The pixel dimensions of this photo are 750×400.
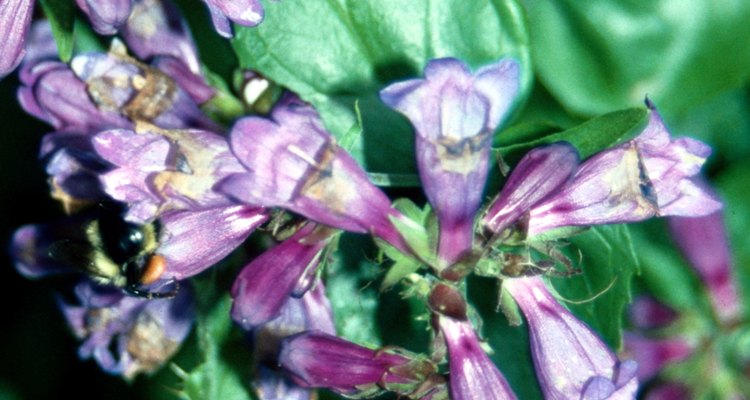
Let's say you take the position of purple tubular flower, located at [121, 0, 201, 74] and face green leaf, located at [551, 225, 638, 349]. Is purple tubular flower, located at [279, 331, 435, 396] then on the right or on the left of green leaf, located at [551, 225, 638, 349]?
right

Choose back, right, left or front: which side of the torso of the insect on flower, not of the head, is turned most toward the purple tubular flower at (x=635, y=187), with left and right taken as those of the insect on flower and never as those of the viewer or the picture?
front

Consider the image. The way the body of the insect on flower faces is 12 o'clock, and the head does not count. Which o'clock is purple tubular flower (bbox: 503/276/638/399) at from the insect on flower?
The purple tubular flower is roughly at 12 o'clock from the insect on flower.

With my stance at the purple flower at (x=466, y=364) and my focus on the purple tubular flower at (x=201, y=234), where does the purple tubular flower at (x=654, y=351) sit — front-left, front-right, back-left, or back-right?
back-right

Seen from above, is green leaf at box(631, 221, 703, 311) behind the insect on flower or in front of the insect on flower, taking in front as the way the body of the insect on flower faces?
in front

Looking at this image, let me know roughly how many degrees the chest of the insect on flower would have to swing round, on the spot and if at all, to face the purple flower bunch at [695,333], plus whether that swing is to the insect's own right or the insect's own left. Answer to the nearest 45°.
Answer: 0° — it already faces it
